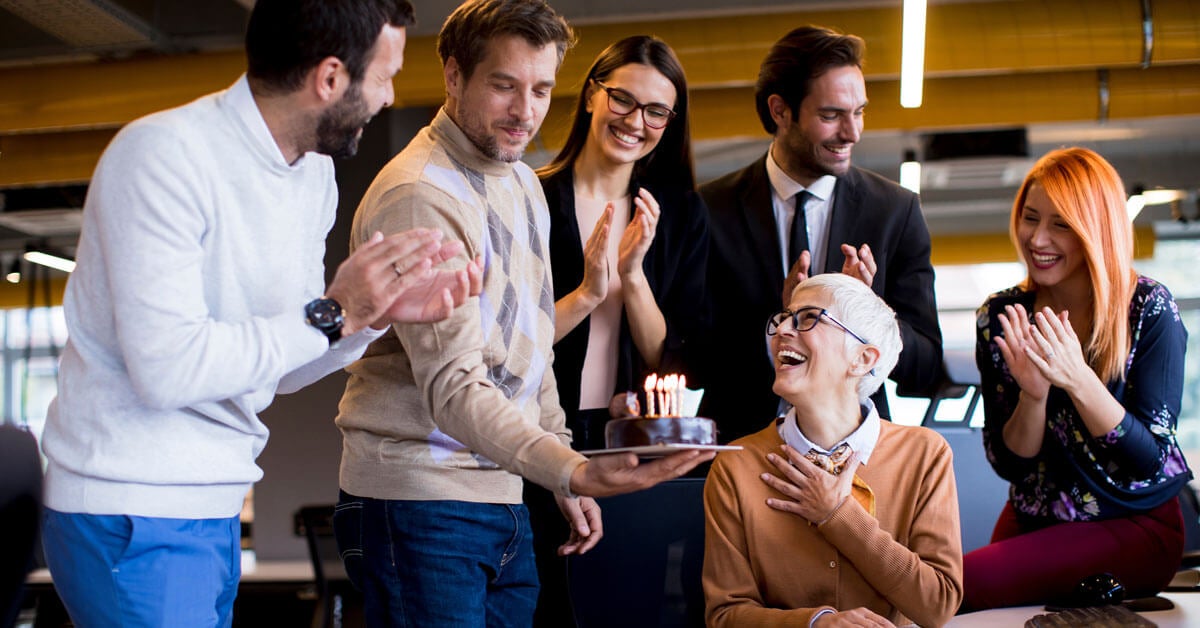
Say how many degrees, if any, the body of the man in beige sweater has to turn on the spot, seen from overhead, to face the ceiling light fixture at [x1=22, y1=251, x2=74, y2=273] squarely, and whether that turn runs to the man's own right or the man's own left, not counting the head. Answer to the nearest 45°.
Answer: approximately 180°

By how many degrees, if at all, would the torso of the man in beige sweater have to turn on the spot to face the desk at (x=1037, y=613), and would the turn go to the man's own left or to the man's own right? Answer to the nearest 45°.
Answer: approximately 45° to the man's own left

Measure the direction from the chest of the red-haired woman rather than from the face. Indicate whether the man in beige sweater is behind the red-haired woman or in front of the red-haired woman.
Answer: in front

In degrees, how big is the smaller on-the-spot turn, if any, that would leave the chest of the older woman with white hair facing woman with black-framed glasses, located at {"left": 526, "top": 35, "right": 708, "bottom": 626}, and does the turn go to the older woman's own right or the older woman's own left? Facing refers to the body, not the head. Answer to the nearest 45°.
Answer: approximately 135° to the older woman's own right

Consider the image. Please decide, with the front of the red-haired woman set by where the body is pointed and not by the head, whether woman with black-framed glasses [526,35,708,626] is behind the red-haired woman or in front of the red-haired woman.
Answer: in front

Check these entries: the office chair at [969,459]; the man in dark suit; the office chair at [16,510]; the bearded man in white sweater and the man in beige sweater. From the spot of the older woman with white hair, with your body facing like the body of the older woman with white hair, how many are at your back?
2

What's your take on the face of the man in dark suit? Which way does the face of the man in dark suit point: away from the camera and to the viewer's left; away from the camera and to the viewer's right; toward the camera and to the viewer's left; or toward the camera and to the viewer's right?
toward the camera and to the viewer's right

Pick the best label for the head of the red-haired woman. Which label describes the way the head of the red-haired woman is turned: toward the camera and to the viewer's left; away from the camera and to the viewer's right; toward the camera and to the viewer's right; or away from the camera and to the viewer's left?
toward the camera and to the viewer's left

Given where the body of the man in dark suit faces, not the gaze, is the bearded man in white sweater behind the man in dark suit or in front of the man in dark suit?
in front

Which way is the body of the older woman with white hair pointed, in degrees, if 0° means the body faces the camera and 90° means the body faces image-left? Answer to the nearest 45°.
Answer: approximately 0°

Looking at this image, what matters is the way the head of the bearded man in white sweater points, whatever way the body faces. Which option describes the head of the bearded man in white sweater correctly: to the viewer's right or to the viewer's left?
to the viewer's right

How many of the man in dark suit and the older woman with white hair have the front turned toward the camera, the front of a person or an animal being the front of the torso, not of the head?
2

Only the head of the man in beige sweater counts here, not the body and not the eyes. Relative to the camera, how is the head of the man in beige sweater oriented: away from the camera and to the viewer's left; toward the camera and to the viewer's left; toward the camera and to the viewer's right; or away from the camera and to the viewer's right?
toward the camera and to the viewer's right
